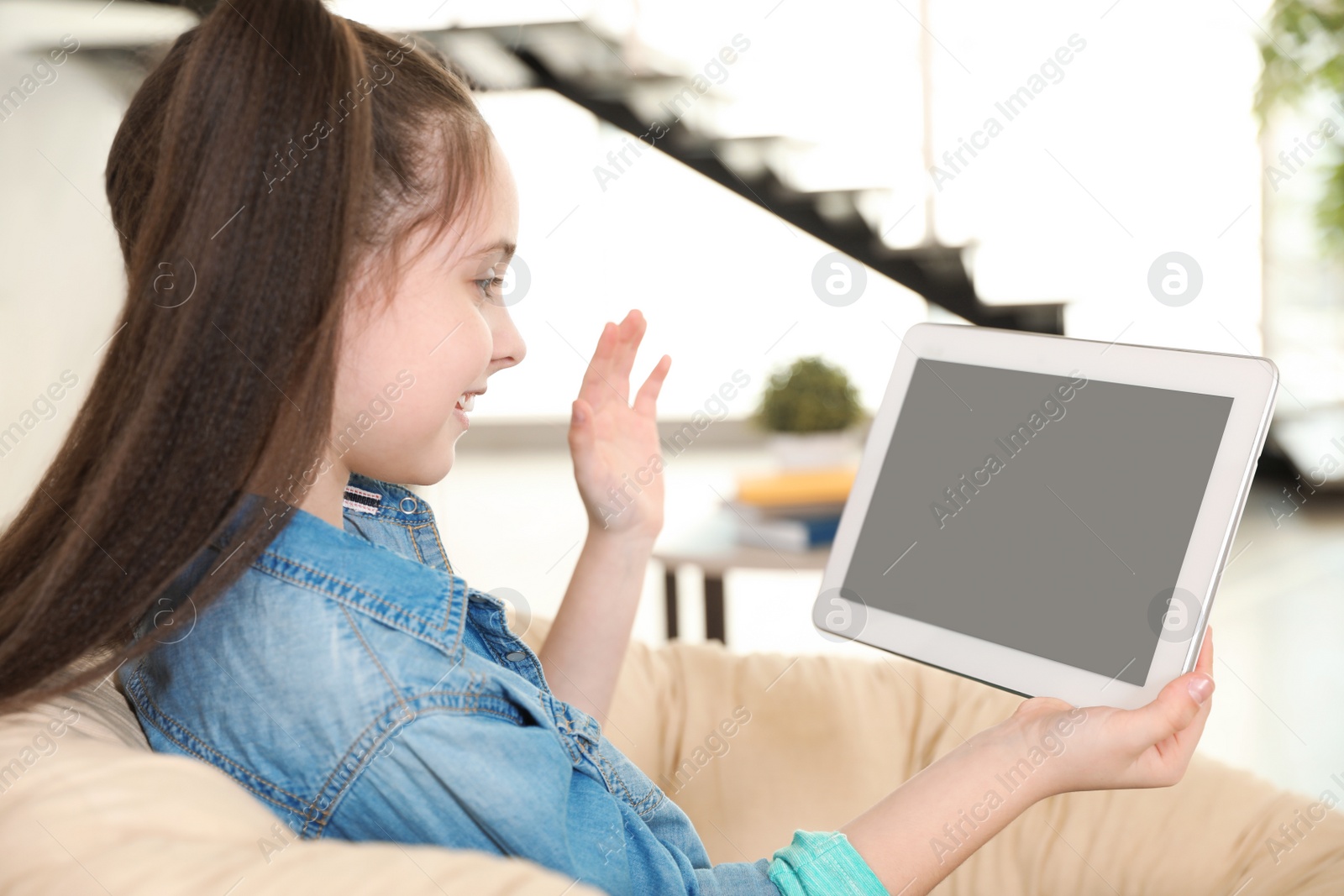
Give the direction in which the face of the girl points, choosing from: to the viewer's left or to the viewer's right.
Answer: to the viewer's right

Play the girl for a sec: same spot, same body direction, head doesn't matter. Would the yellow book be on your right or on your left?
on your left

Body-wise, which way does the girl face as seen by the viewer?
to the viewer's right
